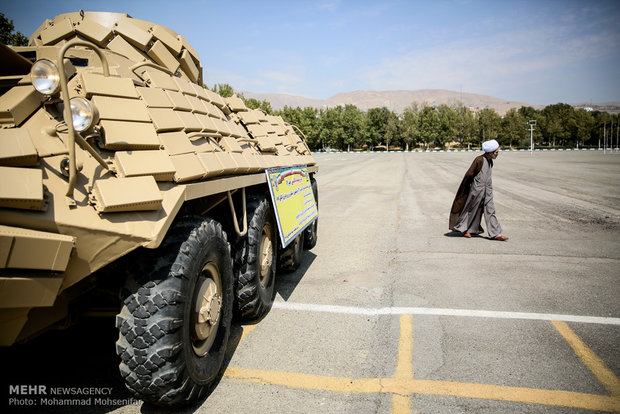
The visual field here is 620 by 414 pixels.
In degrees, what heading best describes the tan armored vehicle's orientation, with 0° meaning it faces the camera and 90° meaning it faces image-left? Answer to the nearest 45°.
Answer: approximately 45°

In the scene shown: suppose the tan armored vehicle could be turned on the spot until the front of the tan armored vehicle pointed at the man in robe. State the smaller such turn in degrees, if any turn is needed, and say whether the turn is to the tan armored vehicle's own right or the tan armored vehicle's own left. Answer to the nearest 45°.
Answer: approximately 180°
